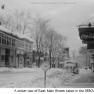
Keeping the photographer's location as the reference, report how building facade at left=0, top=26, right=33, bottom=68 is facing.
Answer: facing the viewer and to the right of the viewer
